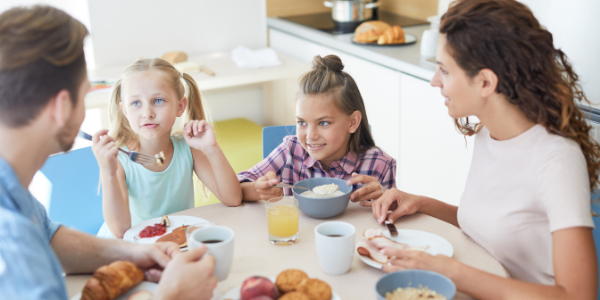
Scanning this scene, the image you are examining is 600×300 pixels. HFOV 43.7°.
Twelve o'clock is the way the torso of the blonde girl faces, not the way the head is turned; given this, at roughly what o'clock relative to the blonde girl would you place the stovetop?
The stovetop is roughly at 7 o'clock from the blonde girl.

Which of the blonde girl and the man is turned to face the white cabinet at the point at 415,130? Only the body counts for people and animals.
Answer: the man

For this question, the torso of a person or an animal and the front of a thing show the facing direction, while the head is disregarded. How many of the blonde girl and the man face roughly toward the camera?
1

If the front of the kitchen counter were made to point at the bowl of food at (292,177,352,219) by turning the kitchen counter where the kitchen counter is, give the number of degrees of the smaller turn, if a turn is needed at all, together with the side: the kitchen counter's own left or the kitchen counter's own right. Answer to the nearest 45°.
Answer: approximately 45° to the kitchen counter's own left

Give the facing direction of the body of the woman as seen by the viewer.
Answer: to the viewer's left

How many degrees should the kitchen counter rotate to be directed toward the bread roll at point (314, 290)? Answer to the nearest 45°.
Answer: approximately 45° to its left

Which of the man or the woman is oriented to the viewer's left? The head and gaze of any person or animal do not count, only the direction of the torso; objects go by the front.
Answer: the woman

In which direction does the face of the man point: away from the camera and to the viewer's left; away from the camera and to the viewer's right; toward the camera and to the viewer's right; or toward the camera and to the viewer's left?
away from the camera and to the viewer's right
